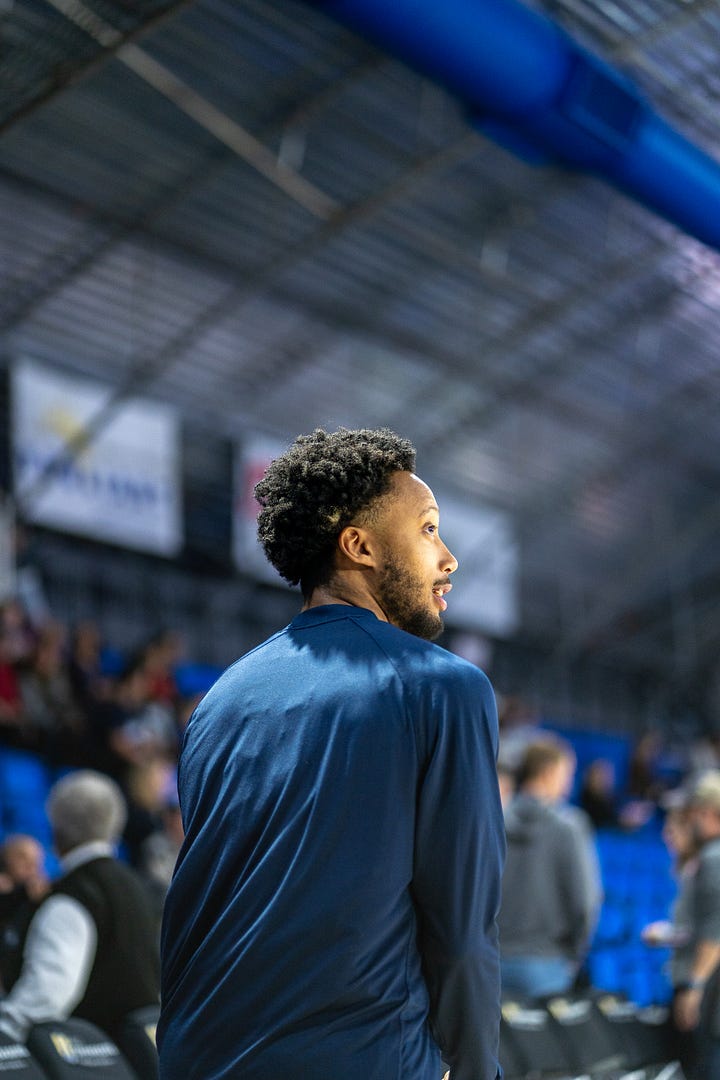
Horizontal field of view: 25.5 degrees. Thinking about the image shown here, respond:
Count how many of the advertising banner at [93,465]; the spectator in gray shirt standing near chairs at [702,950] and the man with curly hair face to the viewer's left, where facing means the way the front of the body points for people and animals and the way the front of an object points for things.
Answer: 1

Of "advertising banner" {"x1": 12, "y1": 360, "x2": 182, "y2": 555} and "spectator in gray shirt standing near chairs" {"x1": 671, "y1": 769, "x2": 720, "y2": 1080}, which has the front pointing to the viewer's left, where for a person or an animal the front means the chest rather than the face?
the spectator in gray shirt standing near chairs

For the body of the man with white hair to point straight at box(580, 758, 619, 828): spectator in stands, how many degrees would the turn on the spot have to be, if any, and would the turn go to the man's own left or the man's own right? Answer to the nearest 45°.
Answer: approximately 90° to the man's own right

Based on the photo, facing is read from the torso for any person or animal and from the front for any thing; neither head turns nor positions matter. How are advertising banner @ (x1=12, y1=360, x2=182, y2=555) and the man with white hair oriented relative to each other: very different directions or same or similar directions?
very different directions

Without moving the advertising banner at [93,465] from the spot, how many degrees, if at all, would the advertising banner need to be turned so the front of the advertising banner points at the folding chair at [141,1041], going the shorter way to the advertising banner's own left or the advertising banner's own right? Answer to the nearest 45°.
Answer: approximately 45° to the advertising banner's own right

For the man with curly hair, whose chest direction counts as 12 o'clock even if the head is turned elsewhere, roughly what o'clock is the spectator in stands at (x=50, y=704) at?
The spectator in stands is roughly at 10 o'clock from the man with curly hair.

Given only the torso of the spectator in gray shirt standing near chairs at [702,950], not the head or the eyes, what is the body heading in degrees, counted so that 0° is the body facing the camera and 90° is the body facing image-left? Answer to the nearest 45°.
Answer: approximately 90°

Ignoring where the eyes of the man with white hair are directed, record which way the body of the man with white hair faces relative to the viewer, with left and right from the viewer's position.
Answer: facing away from the viewer and to the left of the viewer

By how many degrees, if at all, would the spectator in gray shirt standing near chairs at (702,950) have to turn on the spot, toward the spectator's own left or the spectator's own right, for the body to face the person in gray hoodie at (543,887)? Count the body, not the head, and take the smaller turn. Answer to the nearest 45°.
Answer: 0° — they already face them

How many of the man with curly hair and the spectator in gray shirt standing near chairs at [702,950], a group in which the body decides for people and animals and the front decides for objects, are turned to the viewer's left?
1

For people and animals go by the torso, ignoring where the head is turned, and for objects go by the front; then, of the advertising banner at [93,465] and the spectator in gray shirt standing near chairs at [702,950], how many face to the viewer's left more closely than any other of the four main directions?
1

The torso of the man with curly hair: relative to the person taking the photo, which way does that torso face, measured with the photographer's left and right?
facing away from the viewer and to the right of the viewer

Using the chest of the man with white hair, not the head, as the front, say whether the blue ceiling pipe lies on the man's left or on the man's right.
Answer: on the man's right

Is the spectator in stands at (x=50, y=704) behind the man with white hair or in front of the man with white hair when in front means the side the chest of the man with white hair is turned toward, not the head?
in front

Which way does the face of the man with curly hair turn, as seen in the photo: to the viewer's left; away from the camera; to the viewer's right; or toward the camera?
to the viewer's right
